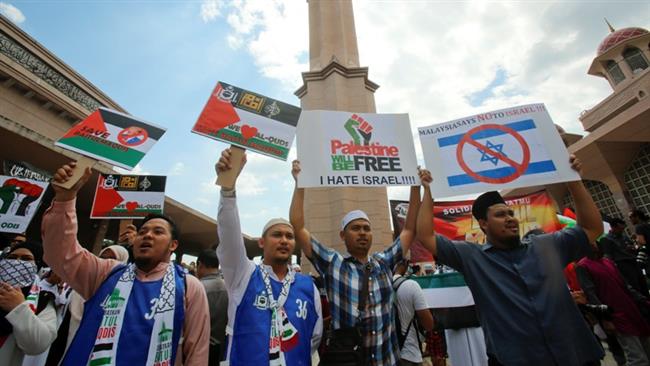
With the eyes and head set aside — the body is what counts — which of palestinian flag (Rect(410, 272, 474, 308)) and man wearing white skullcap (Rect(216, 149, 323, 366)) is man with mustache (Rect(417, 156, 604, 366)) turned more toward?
the man wearing white skullcap

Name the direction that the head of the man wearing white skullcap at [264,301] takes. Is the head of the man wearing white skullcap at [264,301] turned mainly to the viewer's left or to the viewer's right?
to the viewer's right

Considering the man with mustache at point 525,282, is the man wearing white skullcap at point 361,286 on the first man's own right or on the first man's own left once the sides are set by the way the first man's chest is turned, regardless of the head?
on the first man's own right

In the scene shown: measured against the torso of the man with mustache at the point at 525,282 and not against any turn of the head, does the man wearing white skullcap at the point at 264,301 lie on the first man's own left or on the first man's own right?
on the first man's own right

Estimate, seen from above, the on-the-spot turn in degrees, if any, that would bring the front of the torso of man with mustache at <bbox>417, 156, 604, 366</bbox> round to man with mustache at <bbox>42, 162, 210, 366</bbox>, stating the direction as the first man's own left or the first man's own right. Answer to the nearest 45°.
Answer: approximately 45° to the first man's own right

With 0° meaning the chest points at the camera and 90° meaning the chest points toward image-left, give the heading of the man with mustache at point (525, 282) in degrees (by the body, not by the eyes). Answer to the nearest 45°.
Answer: approximately 0°

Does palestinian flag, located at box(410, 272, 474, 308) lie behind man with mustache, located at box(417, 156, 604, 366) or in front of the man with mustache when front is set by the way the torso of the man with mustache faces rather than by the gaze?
behind
